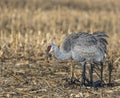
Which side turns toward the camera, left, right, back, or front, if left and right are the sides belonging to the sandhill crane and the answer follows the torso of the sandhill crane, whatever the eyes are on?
left
